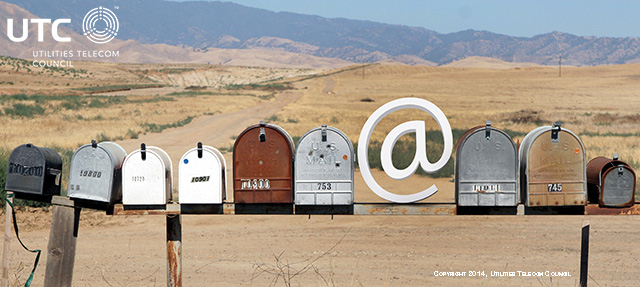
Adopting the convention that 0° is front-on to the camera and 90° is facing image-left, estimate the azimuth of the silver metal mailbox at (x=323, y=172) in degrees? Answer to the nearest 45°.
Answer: approximately 0°

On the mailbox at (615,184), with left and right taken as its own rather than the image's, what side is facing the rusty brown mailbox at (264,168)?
right

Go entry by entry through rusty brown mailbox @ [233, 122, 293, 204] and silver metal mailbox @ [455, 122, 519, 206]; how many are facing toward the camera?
2

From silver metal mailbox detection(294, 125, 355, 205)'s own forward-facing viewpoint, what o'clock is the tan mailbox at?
The tan mailbox is roughly at 9 o'clock from the silver metal mailbox.

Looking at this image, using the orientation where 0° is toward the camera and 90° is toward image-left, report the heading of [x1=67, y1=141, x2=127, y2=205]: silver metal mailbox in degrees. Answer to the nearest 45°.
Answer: approximately 45°

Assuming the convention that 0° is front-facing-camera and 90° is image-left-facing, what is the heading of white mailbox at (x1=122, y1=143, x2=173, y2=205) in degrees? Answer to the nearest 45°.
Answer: approximately 0°

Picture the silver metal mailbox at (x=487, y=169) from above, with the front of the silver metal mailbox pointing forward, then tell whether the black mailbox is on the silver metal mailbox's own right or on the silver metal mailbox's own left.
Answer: on the silver metal mailbox's own right

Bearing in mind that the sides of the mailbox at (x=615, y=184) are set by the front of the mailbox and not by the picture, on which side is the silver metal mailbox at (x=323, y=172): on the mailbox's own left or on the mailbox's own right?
on the mailbox's own right
